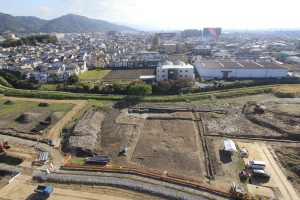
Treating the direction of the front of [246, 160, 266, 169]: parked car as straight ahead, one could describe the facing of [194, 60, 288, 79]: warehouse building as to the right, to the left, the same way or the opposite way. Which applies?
to the left

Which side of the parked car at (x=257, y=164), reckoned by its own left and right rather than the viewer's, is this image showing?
left

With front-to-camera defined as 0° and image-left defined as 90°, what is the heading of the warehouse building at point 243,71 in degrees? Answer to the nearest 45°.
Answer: approximately 0°

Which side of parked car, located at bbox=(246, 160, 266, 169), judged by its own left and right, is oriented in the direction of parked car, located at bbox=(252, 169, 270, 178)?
left

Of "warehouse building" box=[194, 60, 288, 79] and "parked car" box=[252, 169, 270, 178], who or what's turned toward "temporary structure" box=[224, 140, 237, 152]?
the warehouse building
